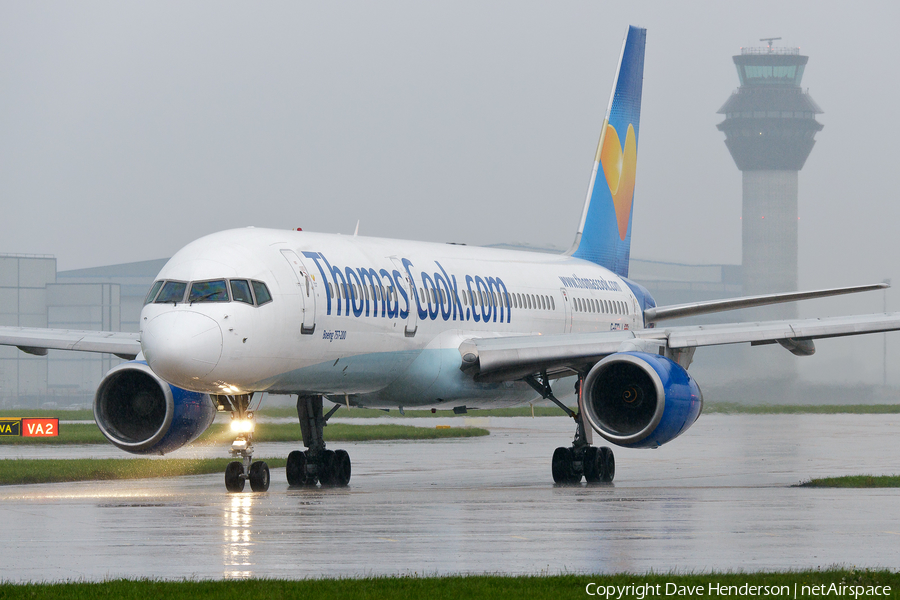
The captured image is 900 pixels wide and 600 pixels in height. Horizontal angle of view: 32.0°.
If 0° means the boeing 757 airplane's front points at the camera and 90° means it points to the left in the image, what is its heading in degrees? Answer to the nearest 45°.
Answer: approximately 45°
